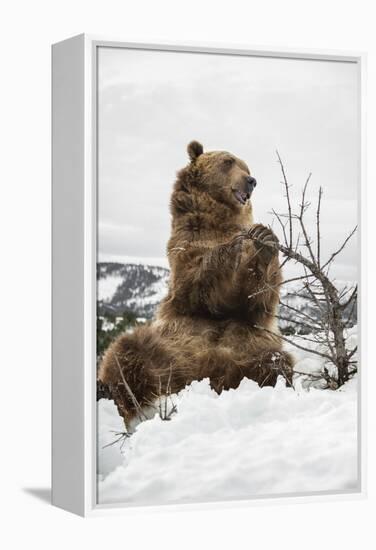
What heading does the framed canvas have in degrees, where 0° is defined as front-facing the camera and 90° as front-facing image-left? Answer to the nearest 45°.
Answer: approximately 315°
